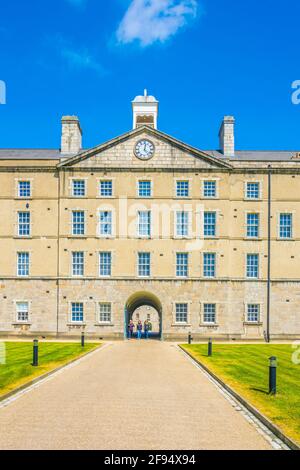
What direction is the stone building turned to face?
toward the camera
